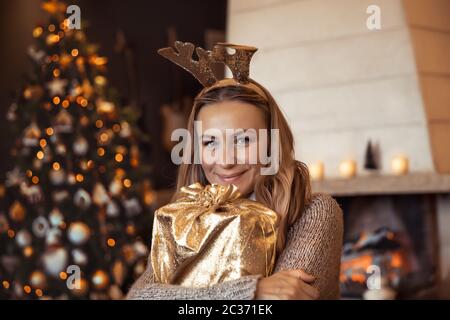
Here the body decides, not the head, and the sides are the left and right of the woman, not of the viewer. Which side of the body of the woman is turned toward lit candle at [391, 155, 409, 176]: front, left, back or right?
back

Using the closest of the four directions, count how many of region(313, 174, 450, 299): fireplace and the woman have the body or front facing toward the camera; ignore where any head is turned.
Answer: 2

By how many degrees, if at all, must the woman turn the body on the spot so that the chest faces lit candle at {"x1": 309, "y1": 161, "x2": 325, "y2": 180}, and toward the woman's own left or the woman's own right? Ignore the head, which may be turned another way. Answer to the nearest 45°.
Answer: approximately 180°

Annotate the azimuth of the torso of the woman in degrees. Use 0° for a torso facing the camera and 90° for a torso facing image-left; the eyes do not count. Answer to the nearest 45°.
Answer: approximately 0°

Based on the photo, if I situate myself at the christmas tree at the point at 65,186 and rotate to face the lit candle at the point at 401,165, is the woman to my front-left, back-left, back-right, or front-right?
front-right

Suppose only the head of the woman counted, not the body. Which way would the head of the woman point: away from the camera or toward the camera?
toward the camera

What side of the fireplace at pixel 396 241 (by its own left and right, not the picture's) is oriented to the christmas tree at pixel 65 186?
right

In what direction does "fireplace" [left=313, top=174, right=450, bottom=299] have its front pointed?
toward the camera

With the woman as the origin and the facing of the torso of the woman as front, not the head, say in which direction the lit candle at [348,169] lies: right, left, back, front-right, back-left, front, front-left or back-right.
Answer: back

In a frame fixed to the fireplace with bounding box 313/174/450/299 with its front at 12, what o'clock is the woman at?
The woman is roughly at 12 o'clock from the fireplace.

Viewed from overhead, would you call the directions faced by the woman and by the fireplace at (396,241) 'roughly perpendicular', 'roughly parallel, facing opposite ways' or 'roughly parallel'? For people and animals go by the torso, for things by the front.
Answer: roughly parallel
